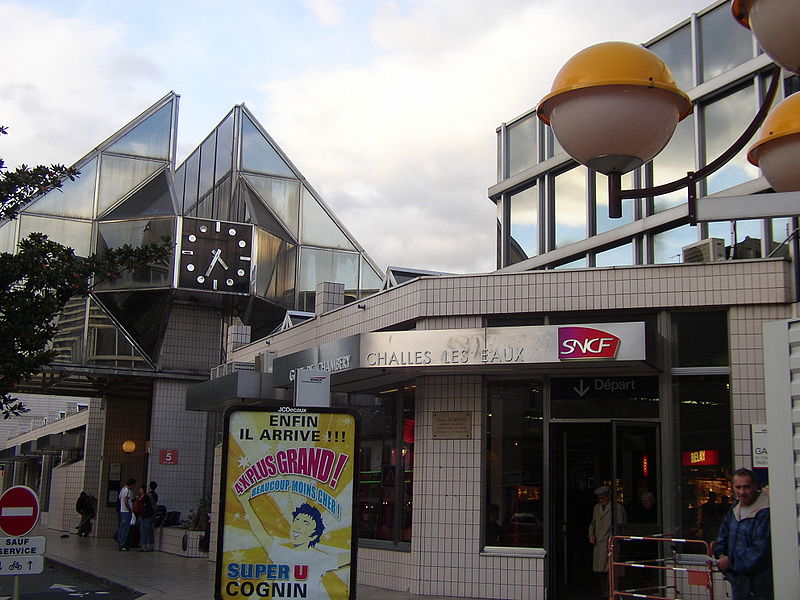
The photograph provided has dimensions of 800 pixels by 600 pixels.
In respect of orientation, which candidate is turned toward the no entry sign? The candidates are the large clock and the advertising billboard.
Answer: the large clock

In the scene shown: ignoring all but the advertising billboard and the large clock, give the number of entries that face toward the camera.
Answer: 2

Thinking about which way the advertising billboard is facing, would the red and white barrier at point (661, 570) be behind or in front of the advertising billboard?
behind

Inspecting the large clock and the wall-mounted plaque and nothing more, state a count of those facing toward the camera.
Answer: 2

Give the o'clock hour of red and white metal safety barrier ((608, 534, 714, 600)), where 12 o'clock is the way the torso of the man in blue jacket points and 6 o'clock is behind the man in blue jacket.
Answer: The red and white metal safety barrier is roughly at 4 o'clock from the man in blue jacket.

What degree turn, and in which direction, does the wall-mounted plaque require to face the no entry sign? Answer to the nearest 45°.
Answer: approximately 45° to its right

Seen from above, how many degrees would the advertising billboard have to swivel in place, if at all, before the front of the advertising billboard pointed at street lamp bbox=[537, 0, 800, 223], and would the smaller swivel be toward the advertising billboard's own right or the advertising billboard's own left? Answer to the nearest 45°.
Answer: approximately 45° to the advertising billboard's own left

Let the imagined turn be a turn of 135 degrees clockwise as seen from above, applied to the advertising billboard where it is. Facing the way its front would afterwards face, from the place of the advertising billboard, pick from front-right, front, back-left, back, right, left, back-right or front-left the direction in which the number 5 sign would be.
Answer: front-right

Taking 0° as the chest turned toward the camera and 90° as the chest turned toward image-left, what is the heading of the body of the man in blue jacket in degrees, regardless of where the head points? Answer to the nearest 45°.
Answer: approximately 45°

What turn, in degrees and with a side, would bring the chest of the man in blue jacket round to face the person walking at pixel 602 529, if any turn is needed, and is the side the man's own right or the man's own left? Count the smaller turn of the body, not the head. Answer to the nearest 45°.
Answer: approximately 135° to the man's own right
